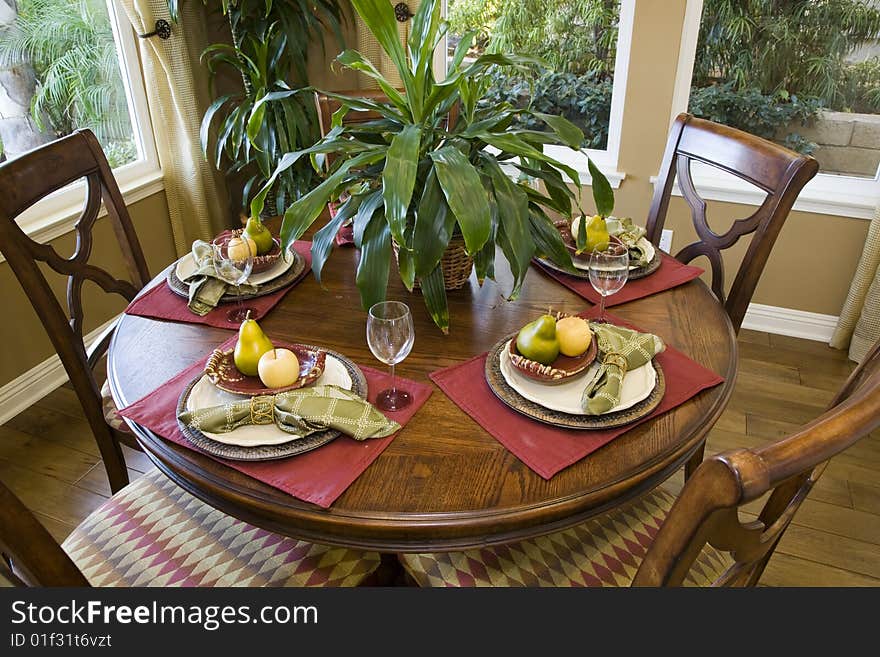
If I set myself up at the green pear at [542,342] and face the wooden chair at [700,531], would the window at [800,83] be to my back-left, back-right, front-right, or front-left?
back-left

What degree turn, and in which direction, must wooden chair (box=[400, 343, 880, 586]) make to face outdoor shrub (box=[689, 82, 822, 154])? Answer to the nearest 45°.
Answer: approximately 45° to its right

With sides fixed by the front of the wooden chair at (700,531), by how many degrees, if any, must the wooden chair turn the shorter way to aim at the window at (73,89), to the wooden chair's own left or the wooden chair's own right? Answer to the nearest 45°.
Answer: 0° — it already faces it

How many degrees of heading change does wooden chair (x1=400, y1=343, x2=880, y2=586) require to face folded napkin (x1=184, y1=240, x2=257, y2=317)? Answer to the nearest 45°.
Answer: approximately 45° to its left

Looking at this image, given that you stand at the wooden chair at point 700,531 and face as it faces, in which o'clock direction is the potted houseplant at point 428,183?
The potted houseplant is roughly at 12 o'clock from the wooden chair.

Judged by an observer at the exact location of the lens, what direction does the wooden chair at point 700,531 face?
facing away from the viewer and to the left of the viewer

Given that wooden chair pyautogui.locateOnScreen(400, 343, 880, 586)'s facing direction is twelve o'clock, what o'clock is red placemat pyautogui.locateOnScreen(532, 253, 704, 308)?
The red placemat is roughly at 1 o'clock from the wooden chair.
